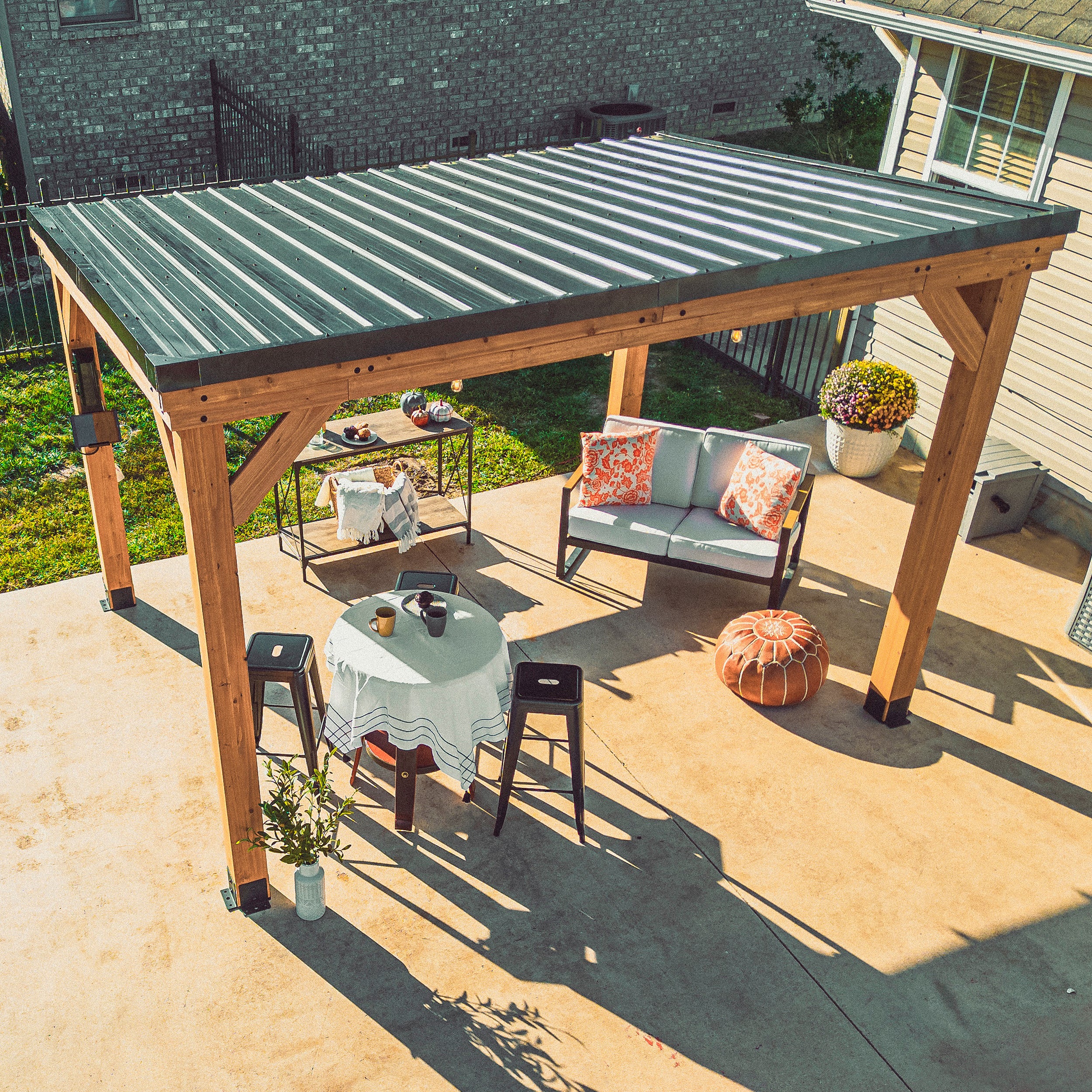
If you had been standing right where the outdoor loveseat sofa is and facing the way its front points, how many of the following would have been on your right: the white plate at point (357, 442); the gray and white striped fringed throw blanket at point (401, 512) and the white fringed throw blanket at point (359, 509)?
3

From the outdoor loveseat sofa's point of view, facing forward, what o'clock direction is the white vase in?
The white vase is roughly at 1 o'clock from the outdoor loveseat sofa.

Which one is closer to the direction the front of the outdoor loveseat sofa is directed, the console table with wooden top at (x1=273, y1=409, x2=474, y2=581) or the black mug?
the black mug

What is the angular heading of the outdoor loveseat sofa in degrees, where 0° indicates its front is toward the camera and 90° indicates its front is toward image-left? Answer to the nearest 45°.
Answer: approximately 0°

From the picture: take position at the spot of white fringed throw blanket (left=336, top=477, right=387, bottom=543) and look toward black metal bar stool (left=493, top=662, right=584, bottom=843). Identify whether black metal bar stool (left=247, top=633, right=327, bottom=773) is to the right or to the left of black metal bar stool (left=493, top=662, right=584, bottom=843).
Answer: right

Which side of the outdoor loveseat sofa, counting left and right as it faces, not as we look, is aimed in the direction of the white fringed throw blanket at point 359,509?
right

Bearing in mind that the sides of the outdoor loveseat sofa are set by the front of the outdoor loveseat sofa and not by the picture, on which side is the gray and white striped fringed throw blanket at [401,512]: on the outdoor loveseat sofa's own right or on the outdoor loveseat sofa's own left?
on the outdoor loveseat sofa's own right

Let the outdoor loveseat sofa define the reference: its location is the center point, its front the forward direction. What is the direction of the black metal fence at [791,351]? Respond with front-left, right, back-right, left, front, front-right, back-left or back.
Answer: back

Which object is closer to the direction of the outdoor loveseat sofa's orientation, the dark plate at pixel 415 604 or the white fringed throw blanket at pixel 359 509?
the dark plate

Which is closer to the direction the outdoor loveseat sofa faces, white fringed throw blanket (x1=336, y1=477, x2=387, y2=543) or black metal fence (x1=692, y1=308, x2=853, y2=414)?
the white fringed throw blanket

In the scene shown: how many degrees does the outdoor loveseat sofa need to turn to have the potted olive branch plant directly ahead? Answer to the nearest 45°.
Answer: approximately 45° to its right

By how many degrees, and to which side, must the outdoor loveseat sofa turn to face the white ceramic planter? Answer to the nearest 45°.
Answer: approximately 135° to its left

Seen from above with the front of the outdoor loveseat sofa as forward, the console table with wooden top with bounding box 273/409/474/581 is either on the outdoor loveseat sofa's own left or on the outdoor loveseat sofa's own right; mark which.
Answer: on the outdoor loveseat sofa's own right

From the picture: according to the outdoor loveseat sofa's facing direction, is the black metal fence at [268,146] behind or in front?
behind

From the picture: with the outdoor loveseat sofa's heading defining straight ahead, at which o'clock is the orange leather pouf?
The orange leather pouf is roughly at 11 o'clock from the outdoor loveseat sofa.
